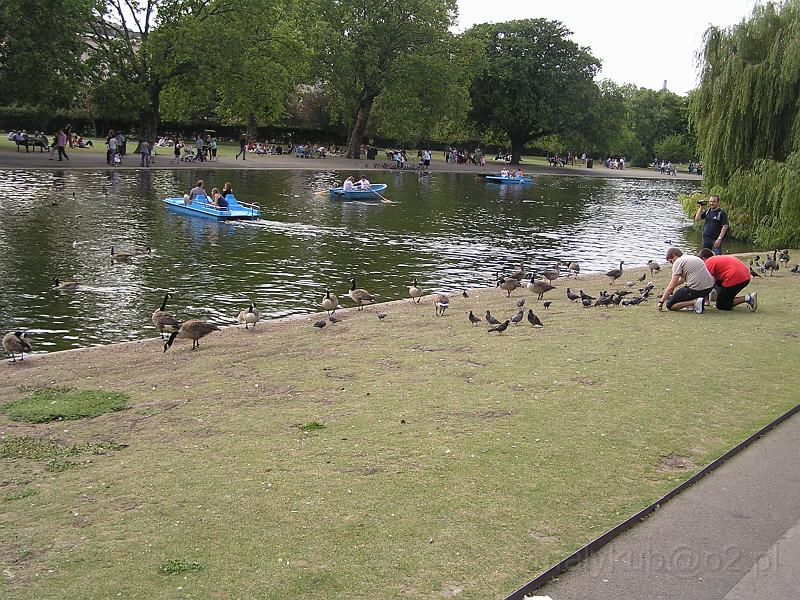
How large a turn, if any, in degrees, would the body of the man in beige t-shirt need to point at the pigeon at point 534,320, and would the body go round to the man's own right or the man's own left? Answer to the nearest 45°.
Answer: approximately 45° to the man's own left

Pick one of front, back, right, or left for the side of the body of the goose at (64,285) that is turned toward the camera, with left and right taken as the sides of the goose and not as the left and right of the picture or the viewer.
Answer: left

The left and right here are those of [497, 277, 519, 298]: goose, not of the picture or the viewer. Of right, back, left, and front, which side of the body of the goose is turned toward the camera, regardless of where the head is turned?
left

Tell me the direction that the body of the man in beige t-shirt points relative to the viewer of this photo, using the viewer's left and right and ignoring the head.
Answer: facing to the left of the viewer

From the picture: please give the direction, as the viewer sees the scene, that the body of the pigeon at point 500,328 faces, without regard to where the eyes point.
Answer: to the viewer's right

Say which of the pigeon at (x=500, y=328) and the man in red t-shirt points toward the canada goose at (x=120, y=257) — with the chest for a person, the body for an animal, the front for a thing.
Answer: the man in red t-shirt

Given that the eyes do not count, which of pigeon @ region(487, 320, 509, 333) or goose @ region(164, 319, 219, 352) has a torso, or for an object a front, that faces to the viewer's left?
the goose

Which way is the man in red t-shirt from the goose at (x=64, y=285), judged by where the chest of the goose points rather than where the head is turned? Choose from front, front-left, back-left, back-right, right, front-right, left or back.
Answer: back-left

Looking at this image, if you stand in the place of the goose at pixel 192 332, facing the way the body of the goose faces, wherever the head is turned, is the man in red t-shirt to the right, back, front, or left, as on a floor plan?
back

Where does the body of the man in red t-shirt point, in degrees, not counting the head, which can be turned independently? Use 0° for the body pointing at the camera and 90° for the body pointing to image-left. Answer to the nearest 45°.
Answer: approximately 90°

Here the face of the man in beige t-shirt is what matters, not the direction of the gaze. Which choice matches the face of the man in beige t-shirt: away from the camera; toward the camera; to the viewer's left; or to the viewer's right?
to the viewer's left

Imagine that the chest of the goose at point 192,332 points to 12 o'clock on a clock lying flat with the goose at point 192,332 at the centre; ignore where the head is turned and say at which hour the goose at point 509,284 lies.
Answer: the goose at point 509,284 is roughly at 5 o'clock from the goose at point 192,332.

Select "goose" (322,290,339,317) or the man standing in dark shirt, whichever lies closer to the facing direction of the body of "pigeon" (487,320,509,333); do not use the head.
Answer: the man standing in dark shirt

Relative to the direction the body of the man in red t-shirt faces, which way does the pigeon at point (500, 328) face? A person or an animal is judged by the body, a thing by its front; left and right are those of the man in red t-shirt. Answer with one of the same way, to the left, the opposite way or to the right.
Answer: the opposite way

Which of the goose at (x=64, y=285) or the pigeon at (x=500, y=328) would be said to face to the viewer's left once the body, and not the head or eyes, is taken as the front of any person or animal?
the goose

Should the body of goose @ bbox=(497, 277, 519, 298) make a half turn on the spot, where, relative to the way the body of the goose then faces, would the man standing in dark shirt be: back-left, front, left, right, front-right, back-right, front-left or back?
front

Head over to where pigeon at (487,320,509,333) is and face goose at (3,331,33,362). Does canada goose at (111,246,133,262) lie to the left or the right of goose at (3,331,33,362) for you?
right
